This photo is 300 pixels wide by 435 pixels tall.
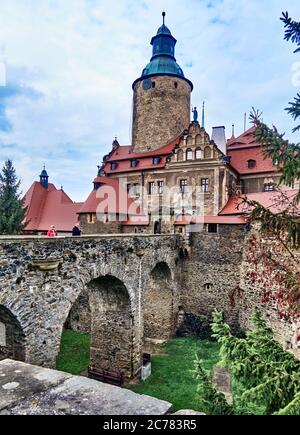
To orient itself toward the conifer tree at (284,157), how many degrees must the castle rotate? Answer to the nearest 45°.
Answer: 0° — it already faces it

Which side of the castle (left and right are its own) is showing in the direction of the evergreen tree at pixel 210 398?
front

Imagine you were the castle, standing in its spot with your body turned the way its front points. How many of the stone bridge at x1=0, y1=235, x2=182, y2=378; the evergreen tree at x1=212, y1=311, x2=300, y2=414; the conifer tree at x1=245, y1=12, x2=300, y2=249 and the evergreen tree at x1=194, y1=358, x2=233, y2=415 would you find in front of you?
4

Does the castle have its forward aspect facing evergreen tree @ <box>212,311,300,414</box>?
yes

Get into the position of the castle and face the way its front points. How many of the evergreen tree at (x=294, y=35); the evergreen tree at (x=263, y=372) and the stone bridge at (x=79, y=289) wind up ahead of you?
3

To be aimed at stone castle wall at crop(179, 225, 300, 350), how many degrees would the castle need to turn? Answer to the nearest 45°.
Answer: approximately 45° to its left

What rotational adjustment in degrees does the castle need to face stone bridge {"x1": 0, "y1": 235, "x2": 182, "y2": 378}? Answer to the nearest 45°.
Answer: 0° — it already faces it

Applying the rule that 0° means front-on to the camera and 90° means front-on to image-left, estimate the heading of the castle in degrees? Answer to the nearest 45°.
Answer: approximately 0°

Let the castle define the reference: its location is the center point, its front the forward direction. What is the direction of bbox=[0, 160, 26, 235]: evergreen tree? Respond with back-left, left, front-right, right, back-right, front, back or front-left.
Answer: right

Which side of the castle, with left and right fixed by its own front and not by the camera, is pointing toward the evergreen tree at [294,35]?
front
